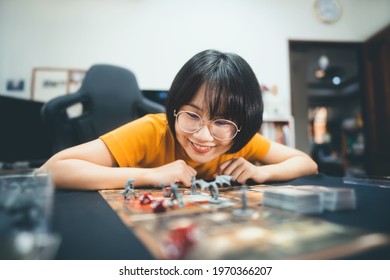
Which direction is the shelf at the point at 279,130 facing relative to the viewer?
toward the camera

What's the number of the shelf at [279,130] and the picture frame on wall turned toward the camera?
2

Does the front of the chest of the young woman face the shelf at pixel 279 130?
no

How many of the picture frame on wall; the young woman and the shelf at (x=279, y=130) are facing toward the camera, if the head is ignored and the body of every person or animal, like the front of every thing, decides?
3

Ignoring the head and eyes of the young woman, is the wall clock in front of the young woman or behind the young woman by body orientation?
behind

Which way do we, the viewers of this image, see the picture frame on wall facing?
facing the viewer

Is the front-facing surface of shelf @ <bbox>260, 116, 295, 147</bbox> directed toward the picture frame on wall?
no

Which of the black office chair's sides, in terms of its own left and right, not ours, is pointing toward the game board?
front

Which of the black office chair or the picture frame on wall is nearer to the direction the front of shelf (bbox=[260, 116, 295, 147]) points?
the black office chair

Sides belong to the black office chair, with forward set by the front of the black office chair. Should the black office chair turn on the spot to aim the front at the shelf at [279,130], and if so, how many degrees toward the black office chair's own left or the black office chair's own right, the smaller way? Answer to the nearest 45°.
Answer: approximately 135° to the black office chair's own left

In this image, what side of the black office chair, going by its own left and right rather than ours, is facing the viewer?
front
